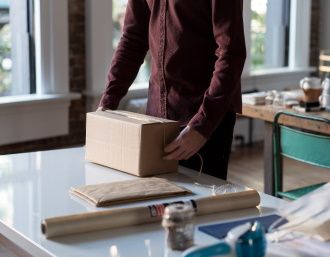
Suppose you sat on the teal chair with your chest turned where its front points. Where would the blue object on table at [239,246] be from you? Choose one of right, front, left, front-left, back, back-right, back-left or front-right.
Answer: back-right

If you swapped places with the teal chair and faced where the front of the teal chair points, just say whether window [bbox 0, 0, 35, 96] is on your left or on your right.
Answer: on your left

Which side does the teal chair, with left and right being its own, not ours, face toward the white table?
back

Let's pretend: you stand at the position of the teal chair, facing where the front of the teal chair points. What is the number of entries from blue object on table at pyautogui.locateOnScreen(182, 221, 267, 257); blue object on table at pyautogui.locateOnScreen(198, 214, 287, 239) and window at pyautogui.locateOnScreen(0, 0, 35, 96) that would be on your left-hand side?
1

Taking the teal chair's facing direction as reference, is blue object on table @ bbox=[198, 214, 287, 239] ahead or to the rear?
to the rear

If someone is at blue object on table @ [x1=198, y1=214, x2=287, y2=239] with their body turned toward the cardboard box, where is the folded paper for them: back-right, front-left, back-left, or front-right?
front-left

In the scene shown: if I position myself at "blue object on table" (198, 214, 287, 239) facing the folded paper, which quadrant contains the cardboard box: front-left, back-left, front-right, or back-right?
front-right

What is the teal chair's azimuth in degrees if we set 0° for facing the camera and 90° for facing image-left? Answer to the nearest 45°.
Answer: approximately 225°

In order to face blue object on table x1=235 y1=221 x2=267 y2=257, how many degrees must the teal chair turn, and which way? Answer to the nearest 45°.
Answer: approximately 135° to its right

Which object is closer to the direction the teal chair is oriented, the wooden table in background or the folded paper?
the wooden table in background
